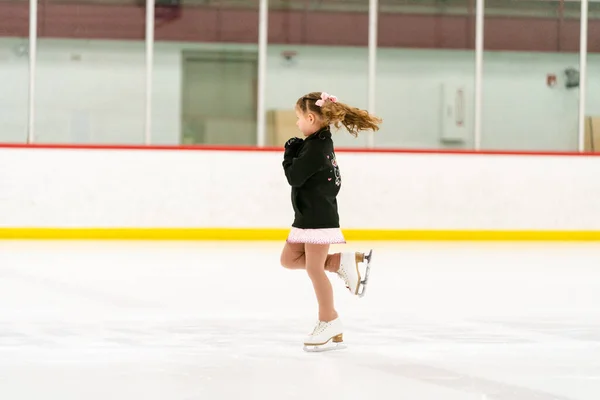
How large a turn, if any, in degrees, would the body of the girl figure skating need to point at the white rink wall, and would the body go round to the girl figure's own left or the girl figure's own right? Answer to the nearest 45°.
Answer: approximately 90° to the girl figure's own right

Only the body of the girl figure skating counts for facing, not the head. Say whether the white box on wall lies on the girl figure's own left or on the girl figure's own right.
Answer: on the girl figure's own right

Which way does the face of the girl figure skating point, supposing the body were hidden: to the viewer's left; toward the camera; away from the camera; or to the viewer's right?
to the viewer's left

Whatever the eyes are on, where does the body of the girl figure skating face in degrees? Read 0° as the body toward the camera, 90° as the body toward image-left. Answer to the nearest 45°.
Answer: approximately 90°
